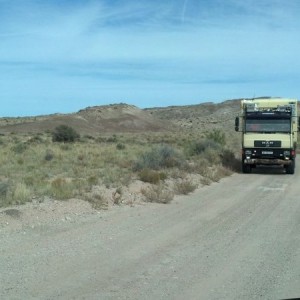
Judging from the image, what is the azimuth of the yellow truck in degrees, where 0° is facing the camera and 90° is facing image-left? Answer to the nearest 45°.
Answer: approximately 0°

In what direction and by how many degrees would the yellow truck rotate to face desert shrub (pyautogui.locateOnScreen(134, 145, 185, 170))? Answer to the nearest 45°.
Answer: approximately 45° to its right

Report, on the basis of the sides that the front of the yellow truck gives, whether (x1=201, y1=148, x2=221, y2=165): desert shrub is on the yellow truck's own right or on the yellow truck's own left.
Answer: on the yellow truck's own right

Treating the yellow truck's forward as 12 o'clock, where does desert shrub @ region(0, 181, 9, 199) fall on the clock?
The desert shrub is roughly at 1 o'clock from the yellow truck.

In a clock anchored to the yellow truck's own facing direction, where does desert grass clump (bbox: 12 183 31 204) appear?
The desert grass clump is roughly at 1 o'clock from the yellow truck.

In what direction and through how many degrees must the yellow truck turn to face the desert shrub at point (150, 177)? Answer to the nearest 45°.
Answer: approximately 45° to its right

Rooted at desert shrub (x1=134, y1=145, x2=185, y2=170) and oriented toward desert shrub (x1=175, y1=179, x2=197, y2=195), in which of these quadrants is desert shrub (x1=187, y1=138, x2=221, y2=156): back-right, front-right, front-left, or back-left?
back-left

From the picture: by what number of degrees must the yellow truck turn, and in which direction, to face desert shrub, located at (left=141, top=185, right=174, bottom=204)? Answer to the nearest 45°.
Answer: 0° — it already faces it

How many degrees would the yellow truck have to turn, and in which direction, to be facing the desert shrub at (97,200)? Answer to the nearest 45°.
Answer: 0° — it already faces it
